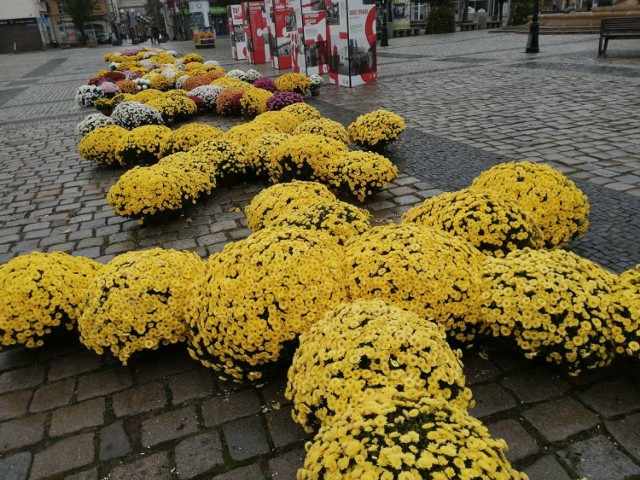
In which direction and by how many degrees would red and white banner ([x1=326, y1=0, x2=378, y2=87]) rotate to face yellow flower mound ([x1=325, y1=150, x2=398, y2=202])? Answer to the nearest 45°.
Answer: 0° — it already faces it

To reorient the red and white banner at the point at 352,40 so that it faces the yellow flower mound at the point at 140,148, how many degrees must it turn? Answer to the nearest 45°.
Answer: approximately 45° to its right

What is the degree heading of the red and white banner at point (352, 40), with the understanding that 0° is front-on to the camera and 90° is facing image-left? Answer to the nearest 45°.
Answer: approximately 0°

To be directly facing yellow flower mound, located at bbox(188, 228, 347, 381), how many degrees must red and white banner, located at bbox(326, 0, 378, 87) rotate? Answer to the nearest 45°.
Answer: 0° — it already faces it

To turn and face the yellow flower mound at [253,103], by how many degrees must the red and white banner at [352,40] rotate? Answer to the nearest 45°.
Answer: approximately 45° to its right

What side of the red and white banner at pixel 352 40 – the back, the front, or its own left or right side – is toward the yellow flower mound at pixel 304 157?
front

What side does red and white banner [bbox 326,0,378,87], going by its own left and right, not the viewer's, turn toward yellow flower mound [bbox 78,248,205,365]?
front

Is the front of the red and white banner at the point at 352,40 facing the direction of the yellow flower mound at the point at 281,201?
yes

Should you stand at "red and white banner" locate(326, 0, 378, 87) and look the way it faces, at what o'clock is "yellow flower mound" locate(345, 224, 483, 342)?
The yellow flower mound is roughly at 12 o'clock from the red and white banner.

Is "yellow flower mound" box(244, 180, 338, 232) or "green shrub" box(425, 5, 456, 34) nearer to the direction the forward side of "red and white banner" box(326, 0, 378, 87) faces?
the yellow flower mound

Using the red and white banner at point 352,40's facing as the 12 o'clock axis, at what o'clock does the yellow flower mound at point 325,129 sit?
The yellow flower mound is roughly at 12 o'clock from the red and white banner.
